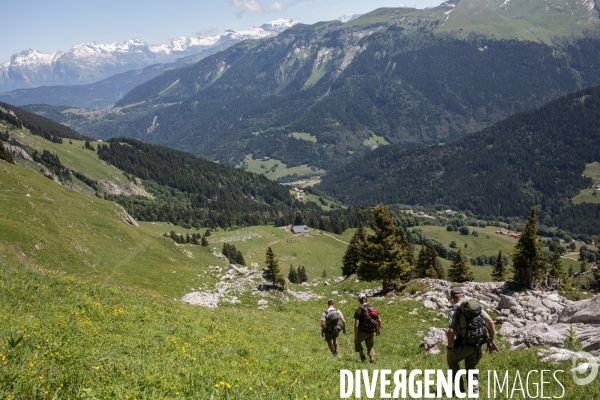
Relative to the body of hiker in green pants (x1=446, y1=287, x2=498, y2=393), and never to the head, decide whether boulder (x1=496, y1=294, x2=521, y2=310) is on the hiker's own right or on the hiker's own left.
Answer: on the hiker's own right

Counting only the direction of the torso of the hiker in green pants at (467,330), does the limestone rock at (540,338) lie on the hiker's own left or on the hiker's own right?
on the hiker's own right

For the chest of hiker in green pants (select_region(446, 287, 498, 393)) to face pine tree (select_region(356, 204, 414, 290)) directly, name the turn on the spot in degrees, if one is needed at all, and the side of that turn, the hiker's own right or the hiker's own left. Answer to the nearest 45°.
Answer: approximately 45° to the hiker's own right

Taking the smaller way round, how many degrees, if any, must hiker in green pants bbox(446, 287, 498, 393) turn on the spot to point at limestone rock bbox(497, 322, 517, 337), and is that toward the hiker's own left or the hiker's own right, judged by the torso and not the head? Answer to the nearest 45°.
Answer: approximately 45° to the hiker's own right

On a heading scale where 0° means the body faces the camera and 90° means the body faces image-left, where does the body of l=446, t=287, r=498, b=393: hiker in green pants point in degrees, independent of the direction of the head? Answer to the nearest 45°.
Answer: approximately 135°

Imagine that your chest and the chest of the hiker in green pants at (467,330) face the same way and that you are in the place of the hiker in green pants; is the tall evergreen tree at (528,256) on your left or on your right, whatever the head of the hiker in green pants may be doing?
on your right

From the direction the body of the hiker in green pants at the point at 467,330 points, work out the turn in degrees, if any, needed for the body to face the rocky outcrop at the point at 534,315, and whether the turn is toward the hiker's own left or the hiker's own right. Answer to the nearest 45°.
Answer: approximately 45° to the hiker's own right
